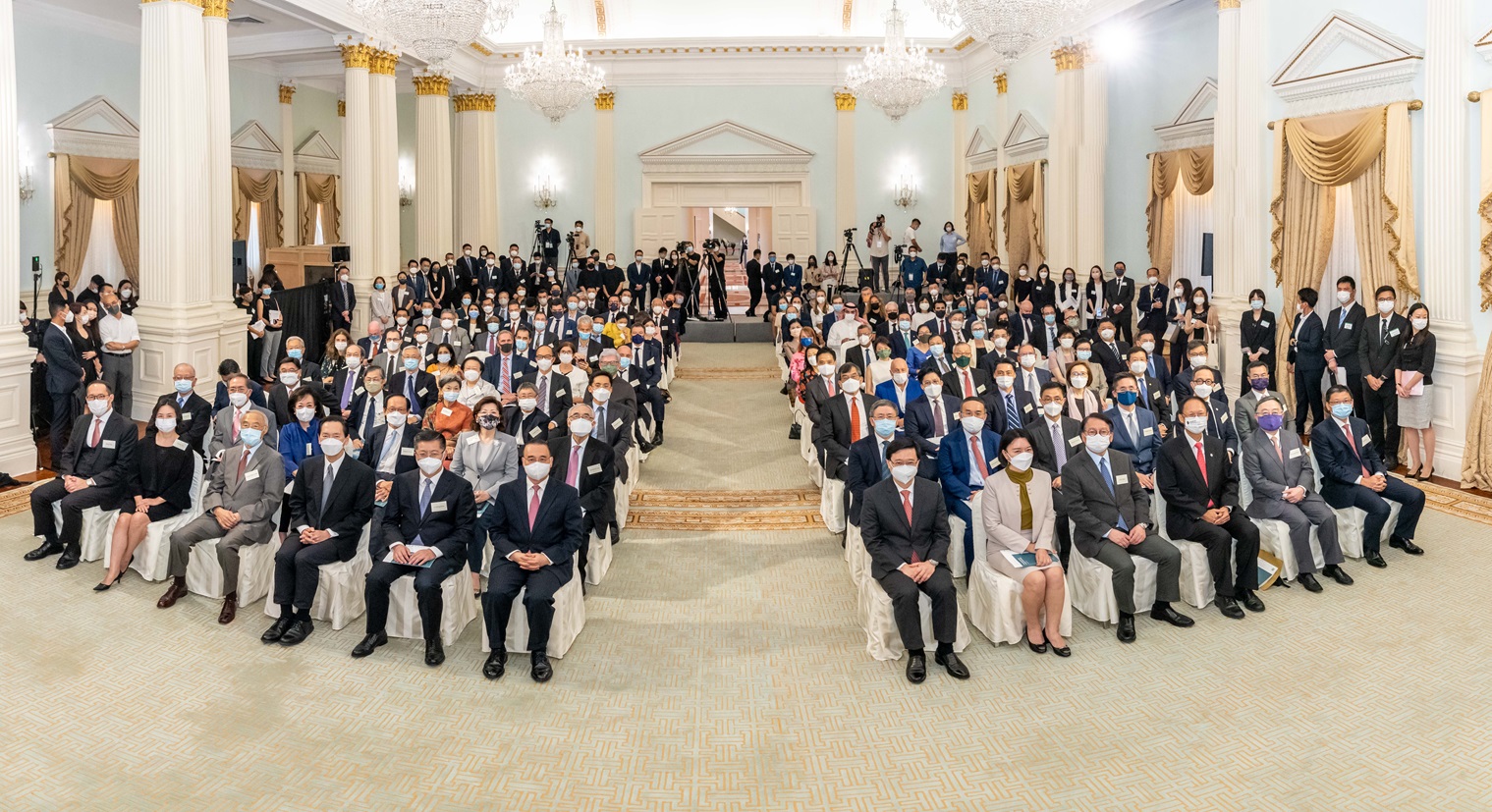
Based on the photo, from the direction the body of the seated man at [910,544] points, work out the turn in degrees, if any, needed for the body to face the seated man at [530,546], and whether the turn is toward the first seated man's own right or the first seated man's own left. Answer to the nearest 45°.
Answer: approximately 90° to the first seated man's own right

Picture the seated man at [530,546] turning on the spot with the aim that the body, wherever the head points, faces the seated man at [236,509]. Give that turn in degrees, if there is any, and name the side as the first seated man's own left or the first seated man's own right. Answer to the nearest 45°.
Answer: approximately 135° to the first seated man's own right

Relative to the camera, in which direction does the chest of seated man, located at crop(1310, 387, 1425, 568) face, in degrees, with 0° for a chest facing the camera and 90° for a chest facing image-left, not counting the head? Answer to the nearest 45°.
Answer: approximately 315°
